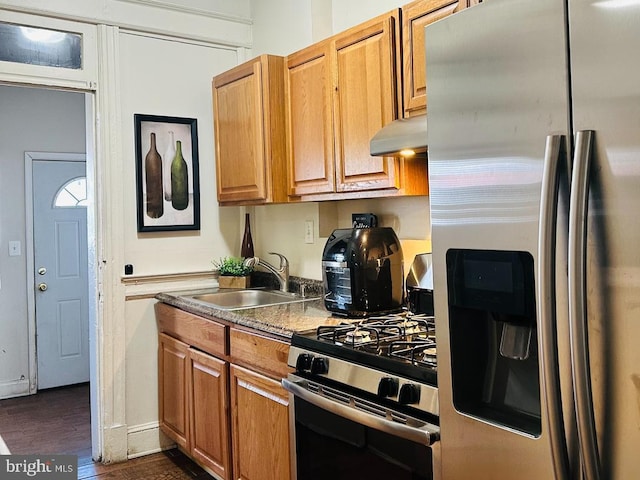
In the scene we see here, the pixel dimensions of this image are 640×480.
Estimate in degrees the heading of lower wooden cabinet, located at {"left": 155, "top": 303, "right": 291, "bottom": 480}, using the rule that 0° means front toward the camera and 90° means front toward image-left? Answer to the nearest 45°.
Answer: approximately 45°

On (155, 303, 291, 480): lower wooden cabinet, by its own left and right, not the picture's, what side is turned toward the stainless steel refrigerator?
left

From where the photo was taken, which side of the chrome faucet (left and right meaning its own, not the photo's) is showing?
left
